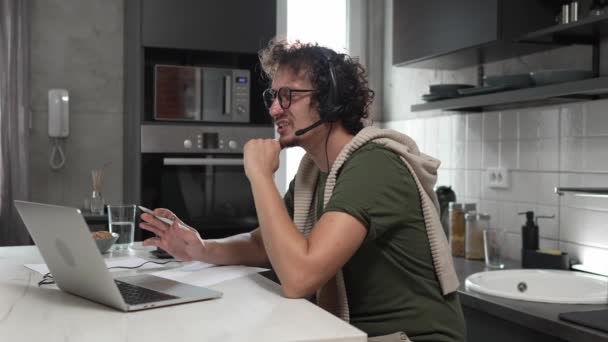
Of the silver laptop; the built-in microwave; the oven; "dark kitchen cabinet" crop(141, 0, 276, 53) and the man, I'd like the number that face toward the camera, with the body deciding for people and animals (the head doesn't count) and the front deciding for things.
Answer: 3

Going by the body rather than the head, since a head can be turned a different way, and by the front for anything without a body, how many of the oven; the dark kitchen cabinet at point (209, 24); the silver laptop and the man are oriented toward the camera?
2

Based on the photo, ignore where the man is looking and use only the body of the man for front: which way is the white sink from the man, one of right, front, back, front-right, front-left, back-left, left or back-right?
back-right

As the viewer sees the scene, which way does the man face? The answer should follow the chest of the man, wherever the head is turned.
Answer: to the viewer's left
